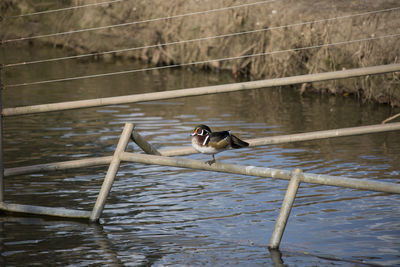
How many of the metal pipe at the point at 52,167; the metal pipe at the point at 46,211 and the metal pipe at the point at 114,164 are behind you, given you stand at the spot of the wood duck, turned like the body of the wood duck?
0

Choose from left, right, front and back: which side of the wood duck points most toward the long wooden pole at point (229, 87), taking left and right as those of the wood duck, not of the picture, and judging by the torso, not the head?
right

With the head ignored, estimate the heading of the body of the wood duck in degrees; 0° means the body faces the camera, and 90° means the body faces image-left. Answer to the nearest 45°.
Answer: approximately 90°
